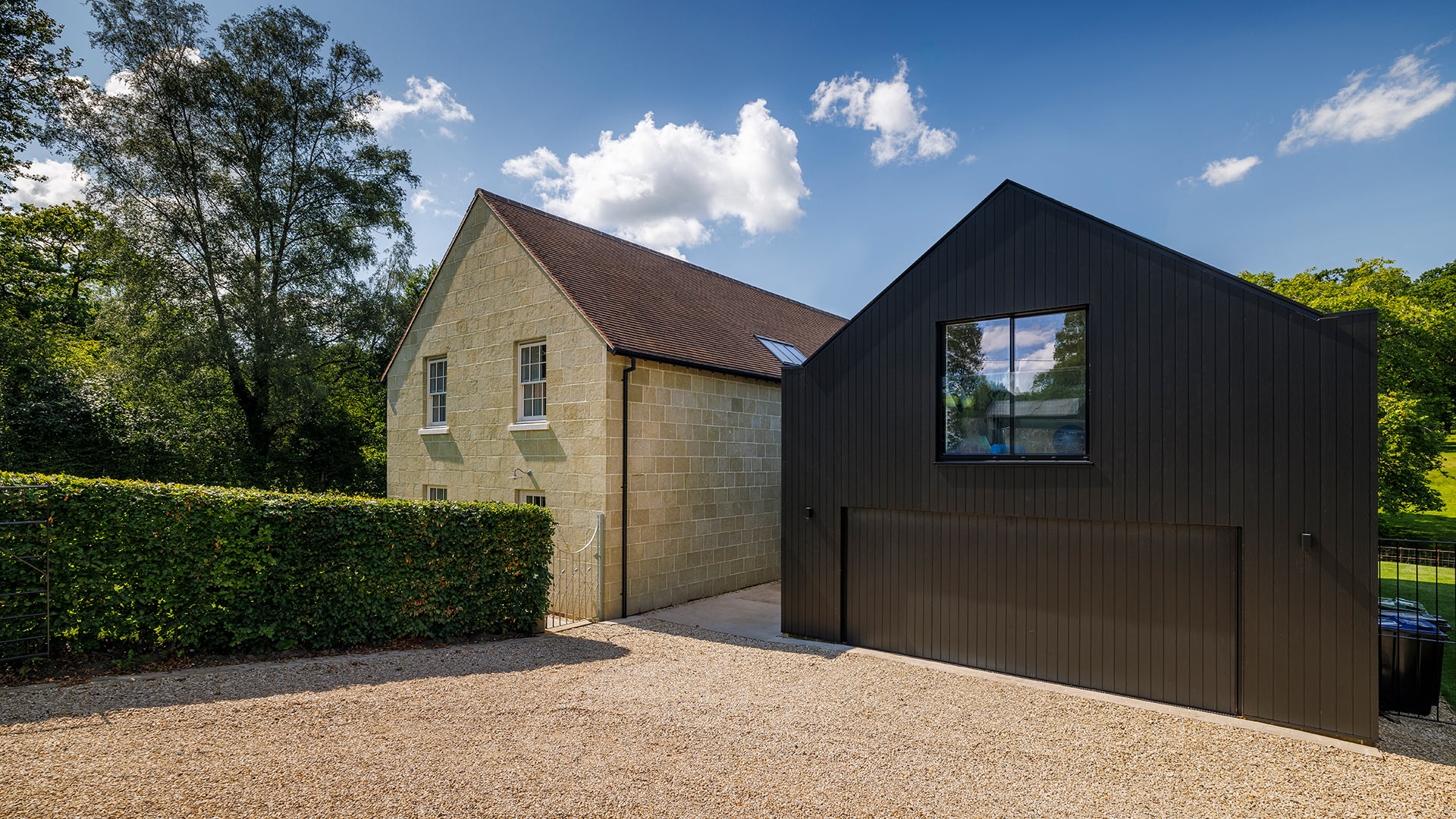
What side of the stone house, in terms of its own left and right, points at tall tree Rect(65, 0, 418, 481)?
right

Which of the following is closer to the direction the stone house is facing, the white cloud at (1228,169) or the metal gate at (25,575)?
the metal gate

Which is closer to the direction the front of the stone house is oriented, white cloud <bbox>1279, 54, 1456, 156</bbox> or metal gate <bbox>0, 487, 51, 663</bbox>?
the metal gate

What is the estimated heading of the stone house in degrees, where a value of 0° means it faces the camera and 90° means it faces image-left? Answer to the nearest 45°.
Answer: approximately 45°

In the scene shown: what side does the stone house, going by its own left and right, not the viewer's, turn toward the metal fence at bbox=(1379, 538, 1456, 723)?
left

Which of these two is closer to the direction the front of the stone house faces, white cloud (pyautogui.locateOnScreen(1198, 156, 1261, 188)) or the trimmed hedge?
the trimmed hedge

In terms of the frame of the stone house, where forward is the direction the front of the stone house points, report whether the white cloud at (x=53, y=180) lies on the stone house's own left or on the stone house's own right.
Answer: on the stone house's own right
